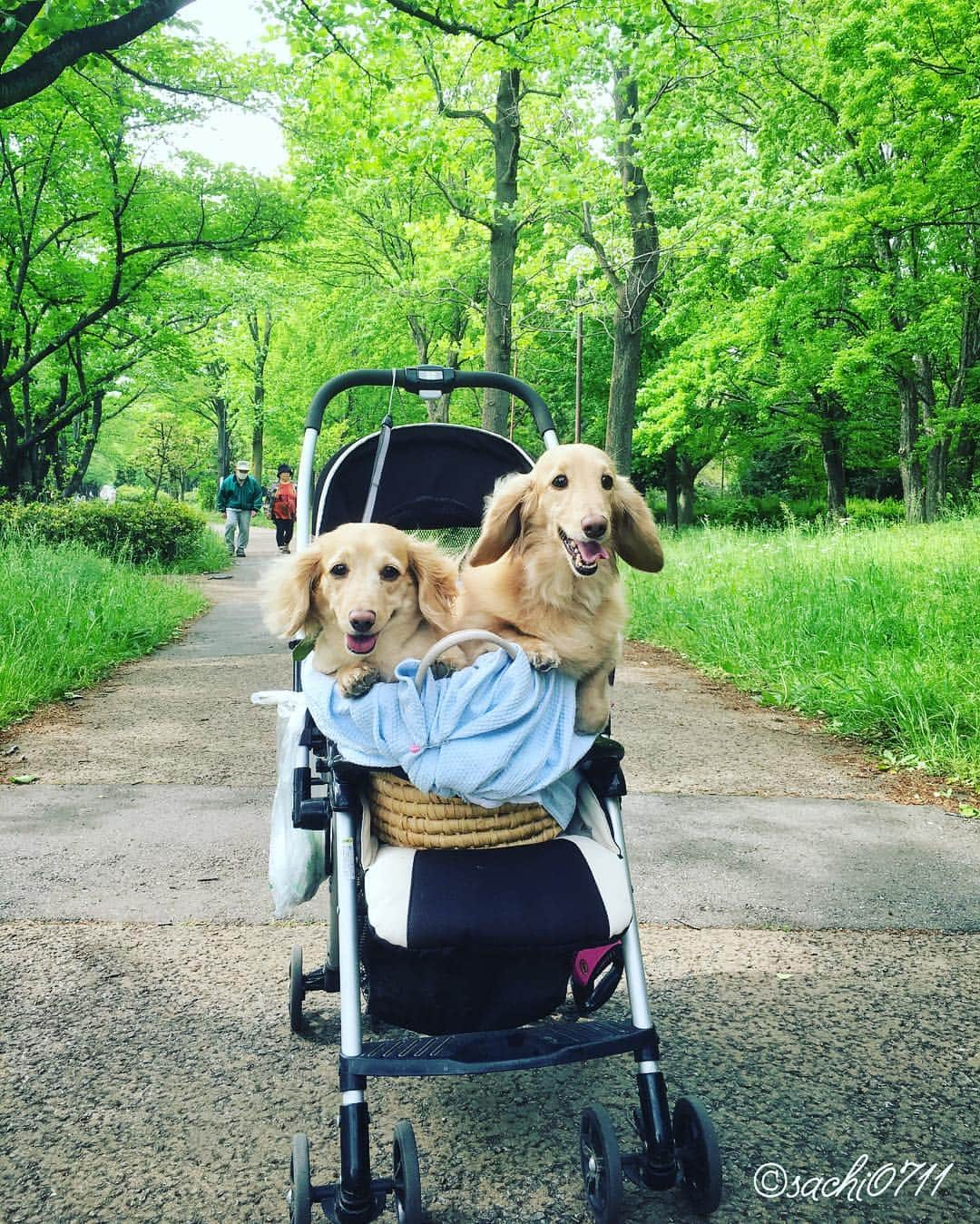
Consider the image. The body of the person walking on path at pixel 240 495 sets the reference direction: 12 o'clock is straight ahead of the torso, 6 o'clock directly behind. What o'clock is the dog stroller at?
The dog stroller is roughly at 12 o'clock from the person walking on path.

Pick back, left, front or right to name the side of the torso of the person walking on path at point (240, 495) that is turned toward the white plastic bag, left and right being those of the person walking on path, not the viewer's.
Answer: front

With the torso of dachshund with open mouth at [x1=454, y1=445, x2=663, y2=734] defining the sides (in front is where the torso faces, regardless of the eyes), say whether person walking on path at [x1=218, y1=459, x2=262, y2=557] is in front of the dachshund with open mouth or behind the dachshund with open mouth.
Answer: behind

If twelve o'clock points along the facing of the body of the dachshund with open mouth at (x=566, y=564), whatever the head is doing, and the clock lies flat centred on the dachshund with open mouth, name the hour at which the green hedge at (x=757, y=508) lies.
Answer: The green hedge is roughly at 8 o'clock from the dachshund with open mouth.

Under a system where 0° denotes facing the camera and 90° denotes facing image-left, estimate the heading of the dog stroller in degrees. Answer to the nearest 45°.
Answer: approximately 0°

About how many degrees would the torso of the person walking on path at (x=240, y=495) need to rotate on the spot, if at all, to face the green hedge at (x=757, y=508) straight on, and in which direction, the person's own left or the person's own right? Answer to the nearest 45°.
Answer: approximately 135° to the person's own left

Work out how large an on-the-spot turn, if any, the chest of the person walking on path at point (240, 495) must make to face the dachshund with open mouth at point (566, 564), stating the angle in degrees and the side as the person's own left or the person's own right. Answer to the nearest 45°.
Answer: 0° — they already face it

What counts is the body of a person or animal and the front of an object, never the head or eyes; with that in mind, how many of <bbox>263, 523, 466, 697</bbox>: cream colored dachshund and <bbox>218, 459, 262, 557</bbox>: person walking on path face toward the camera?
2

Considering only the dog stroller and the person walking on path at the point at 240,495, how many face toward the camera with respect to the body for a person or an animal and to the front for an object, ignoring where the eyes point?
2
